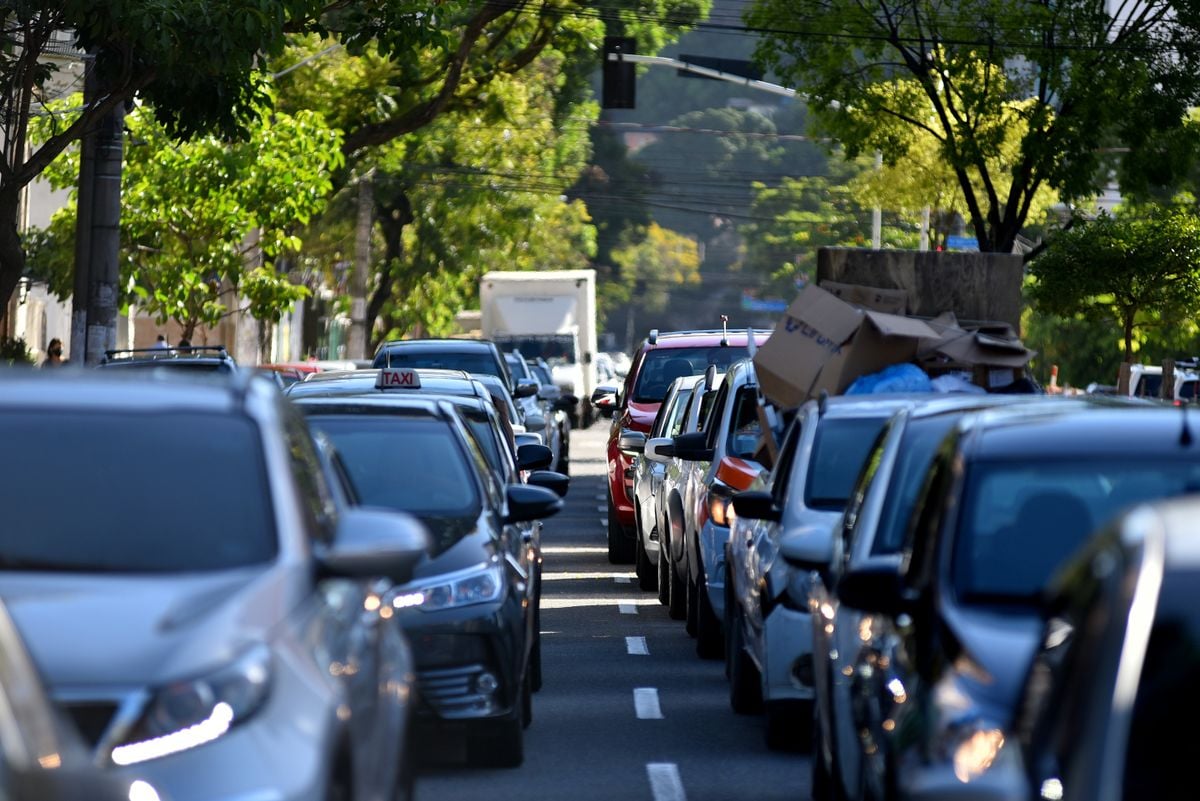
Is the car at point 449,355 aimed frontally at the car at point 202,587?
yes

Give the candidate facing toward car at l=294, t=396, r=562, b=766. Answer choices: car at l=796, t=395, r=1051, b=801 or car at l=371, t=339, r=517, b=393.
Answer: car at l=371, t=339, r=517, b=393

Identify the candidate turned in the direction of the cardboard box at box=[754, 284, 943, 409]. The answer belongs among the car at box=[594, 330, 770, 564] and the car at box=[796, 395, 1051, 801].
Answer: the car at box=[594, 330, 770, 564]

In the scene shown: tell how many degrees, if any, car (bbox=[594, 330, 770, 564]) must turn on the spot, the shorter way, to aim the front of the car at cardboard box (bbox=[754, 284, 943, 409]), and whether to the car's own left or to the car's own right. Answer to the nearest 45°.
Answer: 0° — it already faces it

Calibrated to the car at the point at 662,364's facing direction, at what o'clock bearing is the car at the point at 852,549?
the car at the point at 852,549 is roughly at 12 o'clock from the car at the point at 662,364.

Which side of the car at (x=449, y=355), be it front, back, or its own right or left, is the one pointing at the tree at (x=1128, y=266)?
left
